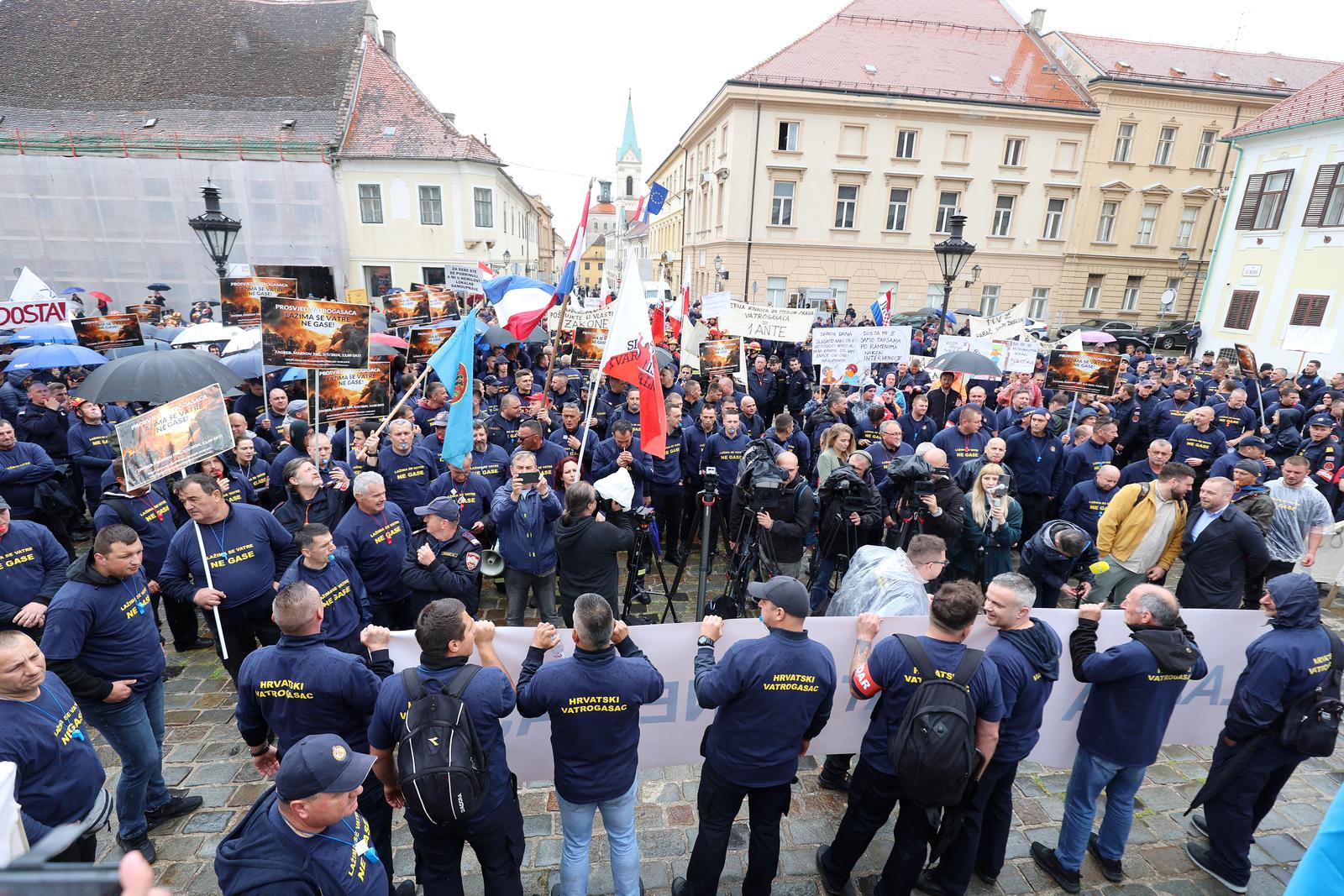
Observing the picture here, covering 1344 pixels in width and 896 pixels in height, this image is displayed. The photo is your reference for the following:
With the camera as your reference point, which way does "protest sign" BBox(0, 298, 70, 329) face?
facing the viewer

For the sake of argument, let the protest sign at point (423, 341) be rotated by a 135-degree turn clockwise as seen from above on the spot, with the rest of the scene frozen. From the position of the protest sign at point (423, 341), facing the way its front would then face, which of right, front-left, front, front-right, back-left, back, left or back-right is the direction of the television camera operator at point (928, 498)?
back

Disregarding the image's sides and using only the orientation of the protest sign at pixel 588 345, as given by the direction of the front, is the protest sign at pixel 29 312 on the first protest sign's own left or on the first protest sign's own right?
on the first protest sign's own right

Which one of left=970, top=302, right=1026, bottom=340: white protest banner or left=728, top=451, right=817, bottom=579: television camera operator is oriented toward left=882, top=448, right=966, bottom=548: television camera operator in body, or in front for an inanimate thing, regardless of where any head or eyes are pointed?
the white protest banner

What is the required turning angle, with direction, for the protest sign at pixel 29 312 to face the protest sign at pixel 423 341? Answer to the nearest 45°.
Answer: approximately 45° to its left

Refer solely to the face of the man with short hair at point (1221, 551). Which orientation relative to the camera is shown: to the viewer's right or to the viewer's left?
to the viewer's left

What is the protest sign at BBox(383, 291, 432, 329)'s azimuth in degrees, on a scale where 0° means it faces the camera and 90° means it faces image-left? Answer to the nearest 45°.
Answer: approximately 0°

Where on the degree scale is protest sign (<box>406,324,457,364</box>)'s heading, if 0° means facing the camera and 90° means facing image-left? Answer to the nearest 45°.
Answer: approximately 0°

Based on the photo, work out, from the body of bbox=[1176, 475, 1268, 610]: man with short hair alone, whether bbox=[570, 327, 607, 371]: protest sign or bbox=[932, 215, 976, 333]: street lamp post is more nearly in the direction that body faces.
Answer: the protest sign

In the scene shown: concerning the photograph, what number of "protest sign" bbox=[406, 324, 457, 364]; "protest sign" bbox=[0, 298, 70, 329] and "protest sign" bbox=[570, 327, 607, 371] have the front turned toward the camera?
3

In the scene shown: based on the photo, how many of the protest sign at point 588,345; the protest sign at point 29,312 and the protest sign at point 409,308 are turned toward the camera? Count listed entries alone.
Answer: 3

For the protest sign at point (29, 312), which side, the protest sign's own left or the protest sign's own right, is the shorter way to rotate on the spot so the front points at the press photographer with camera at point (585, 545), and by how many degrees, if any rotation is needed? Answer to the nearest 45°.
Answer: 0° — it already faces them

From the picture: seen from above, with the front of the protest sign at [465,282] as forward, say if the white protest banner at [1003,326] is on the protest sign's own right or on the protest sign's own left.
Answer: on the protest sign's own left

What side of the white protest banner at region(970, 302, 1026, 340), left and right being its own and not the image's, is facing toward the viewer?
front
